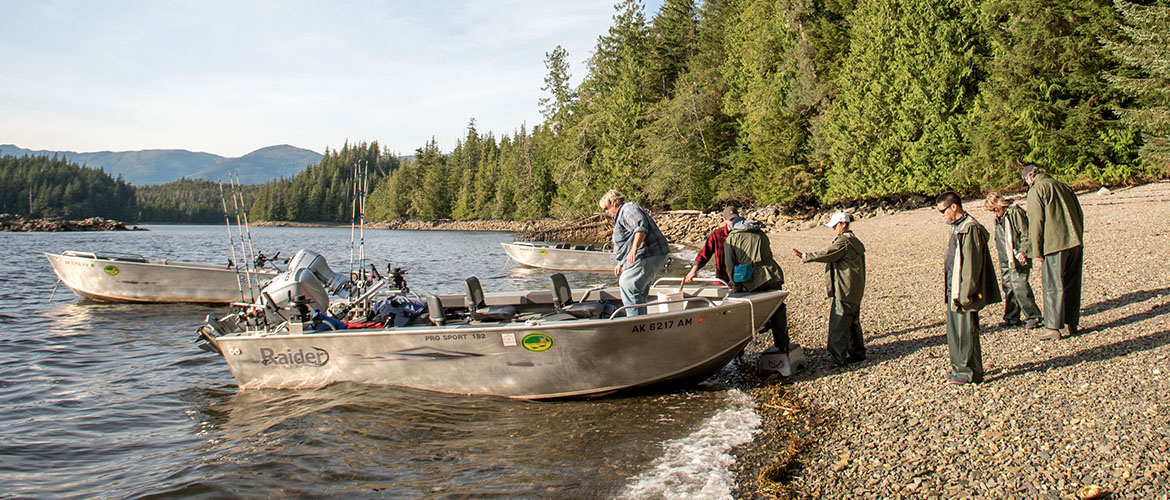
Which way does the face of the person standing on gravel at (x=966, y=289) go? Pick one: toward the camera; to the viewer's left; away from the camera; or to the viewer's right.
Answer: to the viewer's left

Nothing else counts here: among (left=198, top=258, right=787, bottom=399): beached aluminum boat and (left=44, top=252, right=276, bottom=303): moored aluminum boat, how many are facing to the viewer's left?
1

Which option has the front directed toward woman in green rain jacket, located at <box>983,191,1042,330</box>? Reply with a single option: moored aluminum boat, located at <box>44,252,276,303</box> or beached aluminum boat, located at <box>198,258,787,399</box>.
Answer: beached aluminum boat, located at <box>198,258,787,399</box>

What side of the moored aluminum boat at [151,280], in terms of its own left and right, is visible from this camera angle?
left

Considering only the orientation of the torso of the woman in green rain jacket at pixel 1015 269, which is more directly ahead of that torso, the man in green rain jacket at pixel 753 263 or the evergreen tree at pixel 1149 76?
the man in green rain jacket

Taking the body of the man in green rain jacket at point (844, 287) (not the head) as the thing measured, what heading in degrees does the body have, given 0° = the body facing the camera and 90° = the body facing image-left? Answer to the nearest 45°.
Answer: approximately 90°

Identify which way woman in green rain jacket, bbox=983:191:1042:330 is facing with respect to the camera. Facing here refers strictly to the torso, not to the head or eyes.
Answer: to the viewer's left

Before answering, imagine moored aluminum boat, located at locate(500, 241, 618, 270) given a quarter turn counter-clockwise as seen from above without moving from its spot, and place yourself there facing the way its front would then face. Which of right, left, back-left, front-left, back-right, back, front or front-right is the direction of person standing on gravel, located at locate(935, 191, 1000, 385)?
front
